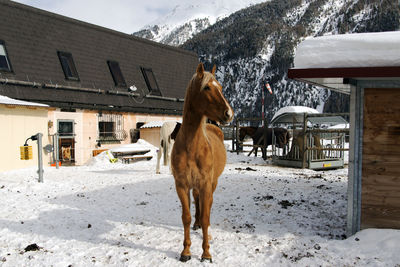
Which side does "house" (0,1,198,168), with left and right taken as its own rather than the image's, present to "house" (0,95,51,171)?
right

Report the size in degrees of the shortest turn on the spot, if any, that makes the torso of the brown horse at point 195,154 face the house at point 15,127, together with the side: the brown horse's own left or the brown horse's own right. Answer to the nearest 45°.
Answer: approximately 135° to the brown horse's own right

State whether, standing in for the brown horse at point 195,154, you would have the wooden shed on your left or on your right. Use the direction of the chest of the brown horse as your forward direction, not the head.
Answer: on your left

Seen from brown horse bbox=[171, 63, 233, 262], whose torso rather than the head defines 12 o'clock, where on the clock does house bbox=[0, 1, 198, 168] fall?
The house is roughly at 5 o'clock from the brown horse.

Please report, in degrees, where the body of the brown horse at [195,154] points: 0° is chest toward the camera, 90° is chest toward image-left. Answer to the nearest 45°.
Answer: approximately 0°

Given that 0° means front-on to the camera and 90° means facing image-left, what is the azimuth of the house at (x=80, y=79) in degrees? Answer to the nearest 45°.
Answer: approximately 315°

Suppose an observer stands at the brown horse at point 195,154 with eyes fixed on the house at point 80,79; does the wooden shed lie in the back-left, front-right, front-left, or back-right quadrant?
back-right
